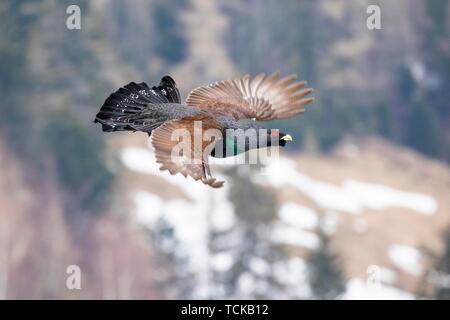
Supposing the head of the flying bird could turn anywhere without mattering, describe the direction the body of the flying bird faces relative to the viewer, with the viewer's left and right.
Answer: facing to the right of the viewer
